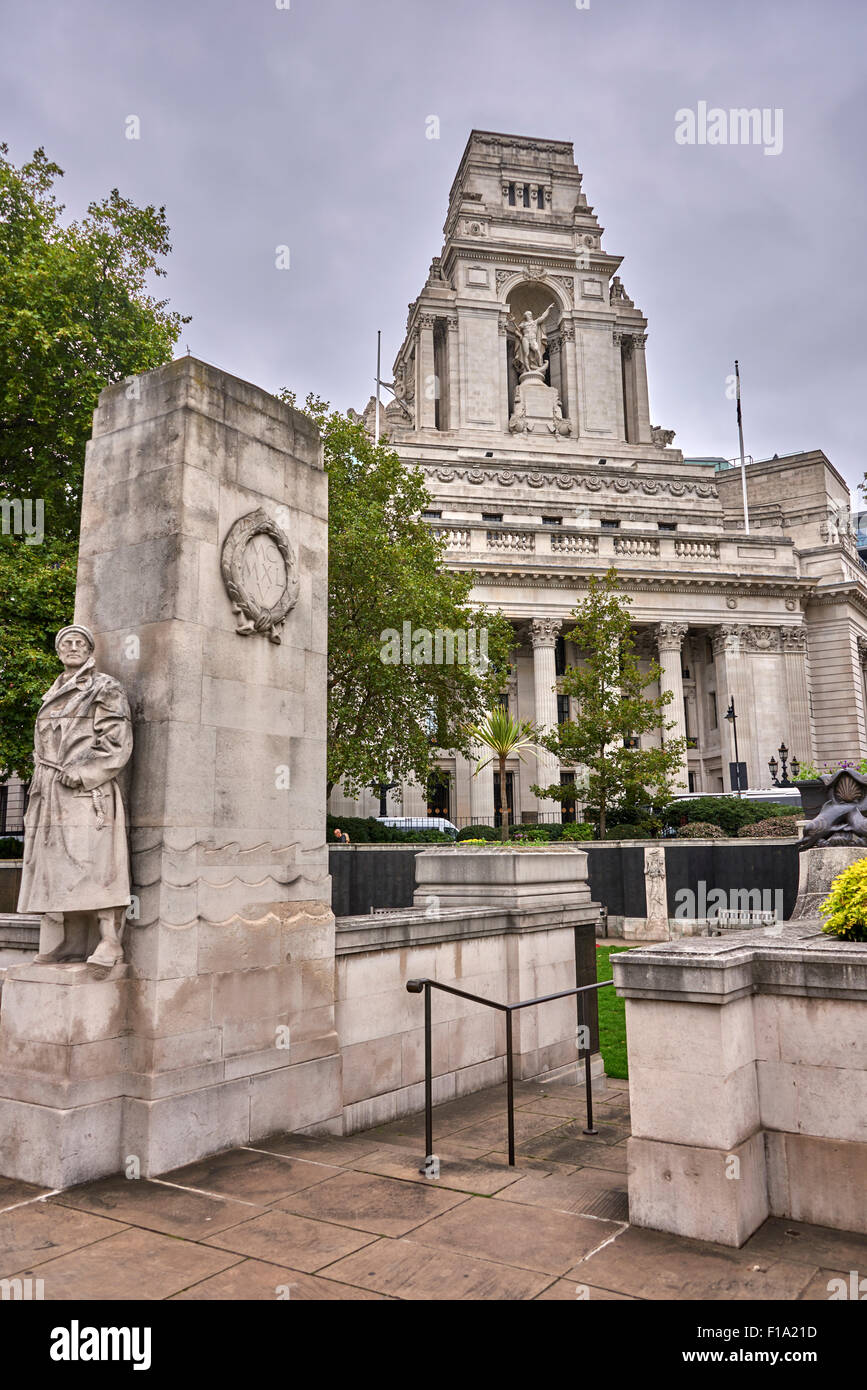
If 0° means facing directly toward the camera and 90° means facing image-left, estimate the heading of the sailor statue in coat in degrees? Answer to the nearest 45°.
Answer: approximately 45°

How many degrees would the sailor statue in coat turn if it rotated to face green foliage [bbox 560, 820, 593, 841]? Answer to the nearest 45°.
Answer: approximately 180°

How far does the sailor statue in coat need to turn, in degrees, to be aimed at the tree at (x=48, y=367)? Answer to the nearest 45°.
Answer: approximately 135° to its right

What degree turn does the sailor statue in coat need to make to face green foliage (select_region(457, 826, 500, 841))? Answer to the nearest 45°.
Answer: approximately 180°

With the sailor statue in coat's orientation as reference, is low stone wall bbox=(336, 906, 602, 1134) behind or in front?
behind

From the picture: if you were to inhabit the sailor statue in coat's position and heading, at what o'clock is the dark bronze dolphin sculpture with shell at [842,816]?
The dark bronze dolphin sculpture with shell is roughly at 7 o'clock from the sailor statue in coat.

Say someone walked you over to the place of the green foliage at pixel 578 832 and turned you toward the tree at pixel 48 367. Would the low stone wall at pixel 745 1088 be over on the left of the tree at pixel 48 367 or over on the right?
left

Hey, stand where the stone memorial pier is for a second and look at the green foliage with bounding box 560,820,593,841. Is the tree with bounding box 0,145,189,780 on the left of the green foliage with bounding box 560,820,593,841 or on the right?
left

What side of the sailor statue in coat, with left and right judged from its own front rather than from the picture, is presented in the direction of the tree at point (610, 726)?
back
